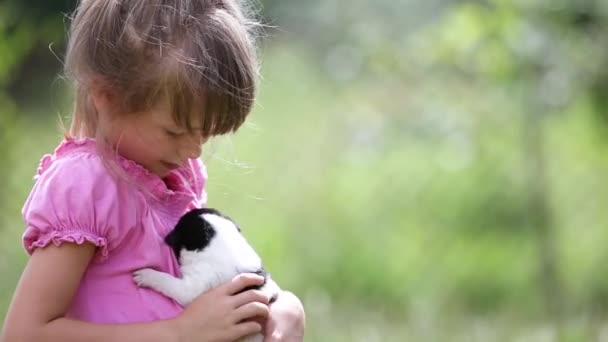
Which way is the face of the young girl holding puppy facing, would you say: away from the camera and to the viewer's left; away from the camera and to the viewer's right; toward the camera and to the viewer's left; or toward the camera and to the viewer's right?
toward the camera and to the viewer's right
